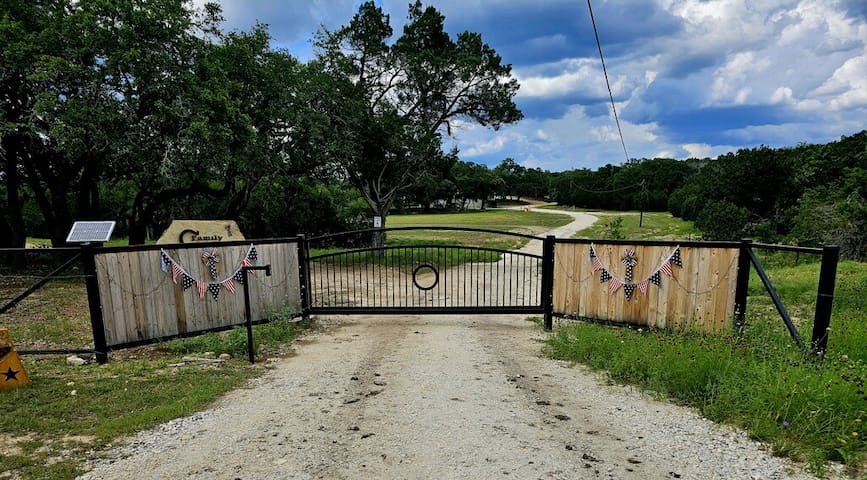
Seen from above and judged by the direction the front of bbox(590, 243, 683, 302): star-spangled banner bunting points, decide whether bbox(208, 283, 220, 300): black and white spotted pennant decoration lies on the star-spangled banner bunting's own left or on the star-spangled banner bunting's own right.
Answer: on the star-spangled banner bunting's own right

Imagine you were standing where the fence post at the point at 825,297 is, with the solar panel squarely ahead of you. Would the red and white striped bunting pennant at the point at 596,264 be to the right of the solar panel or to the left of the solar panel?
right

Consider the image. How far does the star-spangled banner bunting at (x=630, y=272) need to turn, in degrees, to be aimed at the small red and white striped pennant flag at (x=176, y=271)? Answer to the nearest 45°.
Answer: approximately 45° to its right

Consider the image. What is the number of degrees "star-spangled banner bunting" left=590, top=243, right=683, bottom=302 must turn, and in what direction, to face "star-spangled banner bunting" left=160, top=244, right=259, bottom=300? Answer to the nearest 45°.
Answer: approximately 45° to its right

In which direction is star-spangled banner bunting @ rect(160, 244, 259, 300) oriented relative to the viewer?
toward the camera

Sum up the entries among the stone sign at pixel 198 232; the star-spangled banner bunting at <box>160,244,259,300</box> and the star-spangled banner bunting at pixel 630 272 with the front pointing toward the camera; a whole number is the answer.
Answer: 3

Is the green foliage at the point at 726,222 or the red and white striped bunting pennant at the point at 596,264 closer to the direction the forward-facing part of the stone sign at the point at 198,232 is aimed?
the red and white striped bunting pennant

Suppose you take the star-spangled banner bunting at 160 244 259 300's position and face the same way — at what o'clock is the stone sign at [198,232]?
The stone sign is roughly at 6 o'clock from the star-spangled banner bunting.

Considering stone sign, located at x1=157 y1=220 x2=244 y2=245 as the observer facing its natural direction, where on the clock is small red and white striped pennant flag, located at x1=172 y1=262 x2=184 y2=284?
The small red and white striped pennant flag is roughly at 12 o'clock from the stone sign.

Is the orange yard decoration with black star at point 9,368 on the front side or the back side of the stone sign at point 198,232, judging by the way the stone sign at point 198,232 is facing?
on the front side

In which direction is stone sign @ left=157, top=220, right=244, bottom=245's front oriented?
toward the camera
